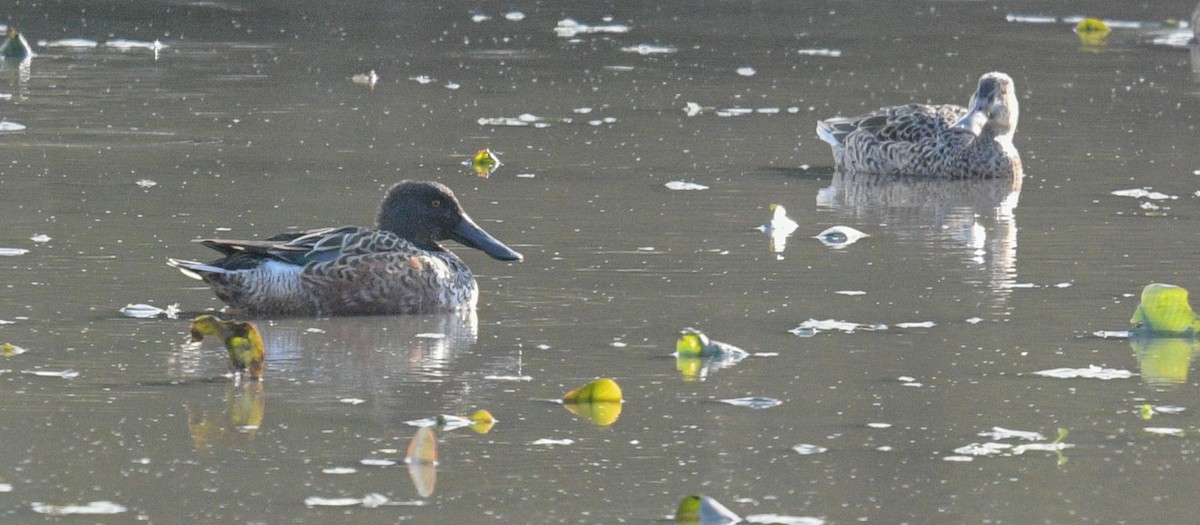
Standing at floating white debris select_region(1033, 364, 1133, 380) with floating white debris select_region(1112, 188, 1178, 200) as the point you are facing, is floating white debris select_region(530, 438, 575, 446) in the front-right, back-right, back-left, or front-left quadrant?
back-left

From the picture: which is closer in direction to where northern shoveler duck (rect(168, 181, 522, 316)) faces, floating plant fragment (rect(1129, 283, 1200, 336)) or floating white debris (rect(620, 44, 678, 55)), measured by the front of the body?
the floating plant fragment

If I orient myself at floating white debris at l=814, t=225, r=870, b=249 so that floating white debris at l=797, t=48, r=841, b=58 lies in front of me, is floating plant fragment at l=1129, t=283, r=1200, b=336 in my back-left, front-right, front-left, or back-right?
back-right

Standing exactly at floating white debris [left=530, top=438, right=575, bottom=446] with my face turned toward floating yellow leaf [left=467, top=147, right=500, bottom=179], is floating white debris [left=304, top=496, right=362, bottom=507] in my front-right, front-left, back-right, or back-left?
back-left

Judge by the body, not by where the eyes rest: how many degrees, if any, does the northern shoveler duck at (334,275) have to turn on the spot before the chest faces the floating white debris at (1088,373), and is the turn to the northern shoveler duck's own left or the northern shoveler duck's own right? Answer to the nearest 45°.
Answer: approximately 45° to the northern shoveler duck's own right

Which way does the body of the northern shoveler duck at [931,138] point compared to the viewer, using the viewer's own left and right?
facing to the right of the viewer

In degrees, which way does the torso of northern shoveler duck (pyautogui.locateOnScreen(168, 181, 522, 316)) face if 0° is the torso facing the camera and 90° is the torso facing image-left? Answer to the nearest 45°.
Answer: approximately 270°

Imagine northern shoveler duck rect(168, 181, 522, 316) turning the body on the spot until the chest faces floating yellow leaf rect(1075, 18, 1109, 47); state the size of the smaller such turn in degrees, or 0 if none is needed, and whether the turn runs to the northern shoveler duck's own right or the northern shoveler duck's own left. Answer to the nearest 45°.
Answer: approximately 45° to the northern shoveler duck's own left

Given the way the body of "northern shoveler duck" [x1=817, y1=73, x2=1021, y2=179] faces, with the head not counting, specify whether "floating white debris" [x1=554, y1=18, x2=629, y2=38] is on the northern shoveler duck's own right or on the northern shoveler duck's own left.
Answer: on the northern shoveler duck's own left

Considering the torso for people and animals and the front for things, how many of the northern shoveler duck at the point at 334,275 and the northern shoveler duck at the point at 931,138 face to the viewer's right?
2

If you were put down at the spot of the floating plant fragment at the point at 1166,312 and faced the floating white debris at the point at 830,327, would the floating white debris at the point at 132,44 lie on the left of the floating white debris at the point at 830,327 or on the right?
right
